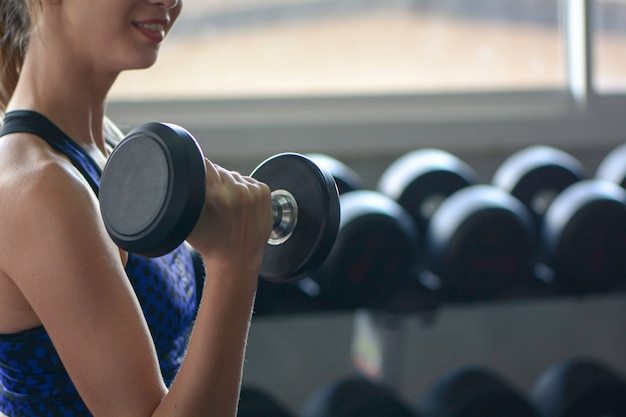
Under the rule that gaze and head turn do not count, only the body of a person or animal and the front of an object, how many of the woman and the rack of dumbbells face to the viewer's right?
1

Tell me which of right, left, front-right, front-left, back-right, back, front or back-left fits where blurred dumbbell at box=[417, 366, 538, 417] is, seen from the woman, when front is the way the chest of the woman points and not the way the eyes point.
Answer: front-left

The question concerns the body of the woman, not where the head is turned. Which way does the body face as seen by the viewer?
to the viewer's right

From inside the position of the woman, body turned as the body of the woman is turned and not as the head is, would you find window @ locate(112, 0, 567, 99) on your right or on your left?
on your left

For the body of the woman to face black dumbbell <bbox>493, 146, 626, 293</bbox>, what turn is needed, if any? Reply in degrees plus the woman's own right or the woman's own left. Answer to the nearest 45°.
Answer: approximately 45° to the woman's own left

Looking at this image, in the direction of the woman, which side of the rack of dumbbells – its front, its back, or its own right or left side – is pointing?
front

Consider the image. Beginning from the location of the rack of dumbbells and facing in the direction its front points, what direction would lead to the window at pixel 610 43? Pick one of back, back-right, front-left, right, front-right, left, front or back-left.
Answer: back

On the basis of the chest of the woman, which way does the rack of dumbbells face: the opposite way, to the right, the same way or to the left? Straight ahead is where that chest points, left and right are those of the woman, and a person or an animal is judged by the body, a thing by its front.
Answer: to the right

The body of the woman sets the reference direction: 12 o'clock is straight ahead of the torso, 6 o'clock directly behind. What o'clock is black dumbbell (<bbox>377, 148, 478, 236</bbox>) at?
The black dumbbell is roughly at 10 o'clock from the woman.

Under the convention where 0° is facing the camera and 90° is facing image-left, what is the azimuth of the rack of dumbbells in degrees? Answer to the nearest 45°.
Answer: approximately 0°

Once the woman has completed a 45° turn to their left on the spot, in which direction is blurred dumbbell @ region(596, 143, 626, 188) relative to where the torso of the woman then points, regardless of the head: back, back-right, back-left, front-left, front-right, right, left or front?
front
